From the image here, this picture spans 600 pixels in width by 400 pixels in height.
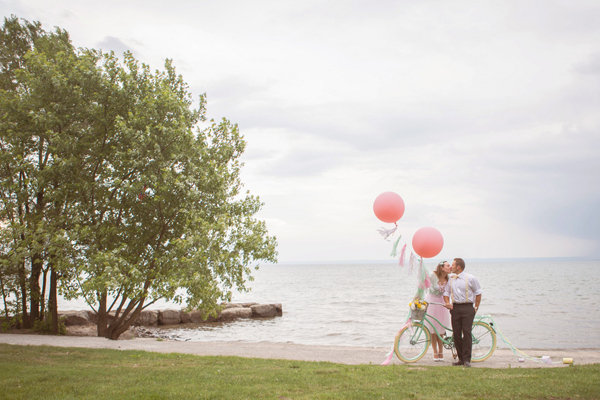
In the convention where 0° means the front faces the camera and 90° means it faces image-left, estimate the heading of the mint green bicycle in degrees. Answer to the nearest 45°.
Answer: approximately 90°

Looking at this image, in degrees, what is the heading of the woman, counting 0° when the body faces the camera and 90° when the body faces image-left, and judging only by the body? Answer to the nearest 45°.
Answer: approximately 315°

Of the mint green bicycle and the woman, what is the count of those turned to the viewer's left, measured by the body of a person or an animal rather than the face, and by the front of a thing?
1

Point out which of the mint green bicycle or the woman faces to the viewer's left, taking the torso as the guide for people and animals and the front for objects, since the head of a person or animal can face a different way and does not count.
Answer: the mint green bicycle

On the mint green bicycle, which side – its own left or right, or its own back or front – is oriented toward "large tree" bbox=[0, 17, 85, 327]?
front
